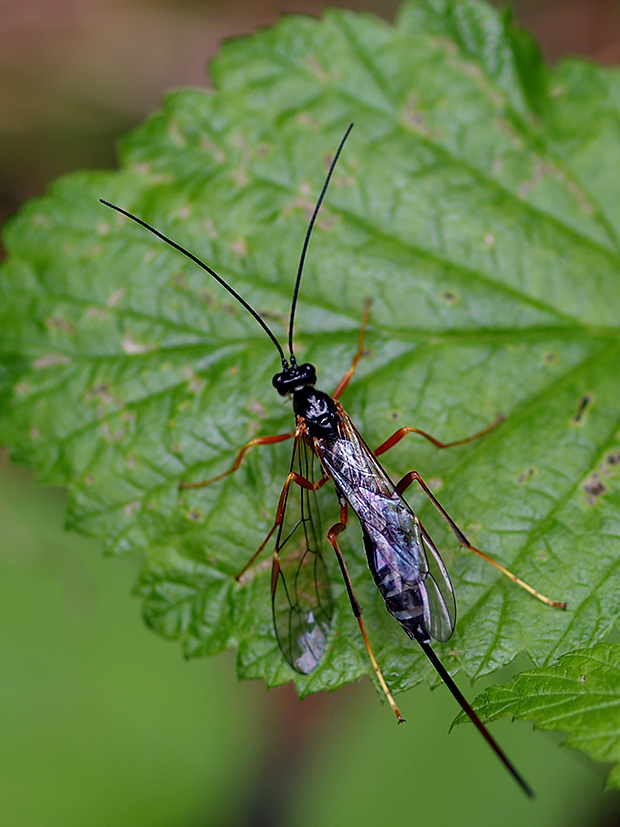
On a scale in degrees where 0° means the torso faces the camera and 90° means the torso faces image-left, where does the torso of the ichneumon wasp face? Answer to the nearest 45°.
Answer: approximately 135°
